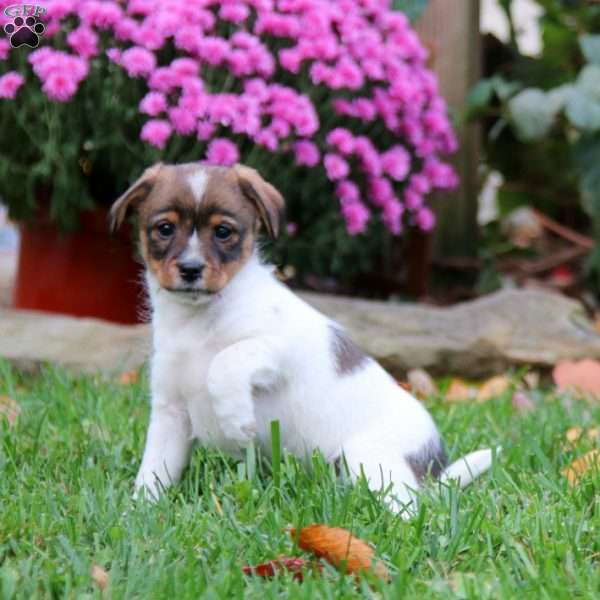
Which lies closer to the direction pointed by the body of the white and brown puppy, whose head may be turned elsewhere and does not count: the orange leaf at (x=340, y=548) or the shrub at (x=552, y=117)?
the orange leaf

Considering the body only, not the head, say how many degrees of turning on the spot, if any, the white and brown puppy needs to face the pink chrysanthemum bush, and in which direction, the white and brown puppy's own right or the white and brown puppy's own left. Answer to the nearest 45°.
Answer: approximately 135° to the white and brown puppy's own right

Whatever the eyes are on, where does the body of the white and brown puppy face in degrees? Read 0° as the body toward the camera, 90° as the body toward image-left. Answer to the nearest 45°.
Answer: approximately 45°

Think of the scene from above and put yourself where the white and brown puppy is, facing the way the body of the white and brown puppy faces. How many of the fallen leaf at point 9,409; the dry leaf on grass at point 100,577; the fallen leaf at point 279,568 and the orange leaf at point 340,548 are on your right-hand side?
1

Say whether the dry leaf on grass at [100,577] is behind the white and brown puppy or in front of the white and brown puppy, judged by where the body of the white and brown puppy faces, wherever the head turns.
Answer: in front

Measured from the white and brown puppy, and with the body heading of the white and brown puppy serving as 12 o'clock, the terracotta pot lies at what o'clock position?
The terracotta pot is roughly at 4 o'clock from the white and brown puppy.

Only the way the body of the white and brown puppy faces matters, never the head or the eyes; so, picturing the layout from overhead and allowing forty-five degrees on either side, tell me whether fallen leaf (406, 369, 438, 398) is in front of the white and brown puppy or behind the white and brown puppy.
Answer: behind

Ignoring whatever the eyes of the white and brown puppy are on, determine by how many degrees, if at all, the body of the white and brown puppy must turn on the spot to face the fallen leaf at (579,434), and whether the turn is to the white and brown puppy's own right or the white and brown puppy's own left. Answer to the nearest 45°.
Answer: approximately 180°

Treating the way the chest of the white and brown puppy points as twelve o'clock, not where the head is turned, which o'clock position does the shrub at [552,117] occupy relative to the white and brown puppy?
The shrub is roughly at 5 o'clock from the white and brown puppy.

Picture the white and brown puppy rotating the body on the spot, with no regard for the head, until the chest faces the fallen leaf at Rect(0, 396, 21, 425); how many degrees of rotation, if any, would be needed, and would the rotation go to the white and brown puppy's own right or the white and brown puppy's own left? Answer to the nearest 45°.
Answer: approximately 90° to the white and brown puppy's own right
